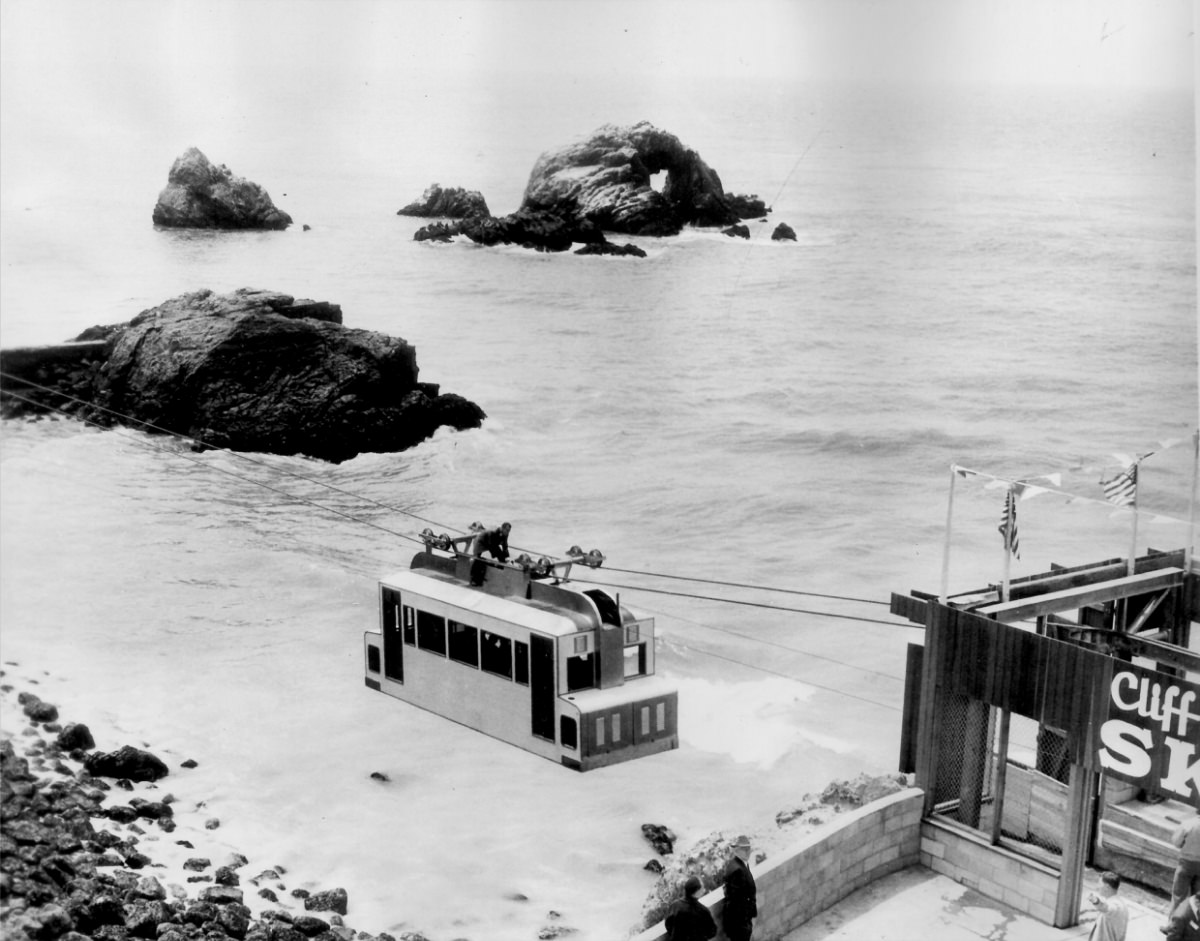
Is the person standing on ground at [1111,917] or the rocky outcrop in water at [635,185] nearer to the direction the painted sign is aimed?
the person standing on ground

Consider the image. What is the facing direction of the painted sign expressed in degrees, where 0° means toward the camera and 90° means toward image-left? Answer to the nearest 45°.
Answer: approximately 45°

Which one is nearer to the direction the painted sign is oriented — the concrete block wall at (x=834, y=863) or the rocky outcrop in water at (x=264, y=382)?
the concrete block wall

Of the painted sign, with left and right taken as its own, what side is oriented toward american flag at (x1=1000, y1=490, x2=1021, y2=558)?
right

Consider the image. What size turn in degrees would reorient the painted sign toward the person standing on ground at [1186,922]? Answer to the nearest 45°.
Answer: approximately 45° to its left

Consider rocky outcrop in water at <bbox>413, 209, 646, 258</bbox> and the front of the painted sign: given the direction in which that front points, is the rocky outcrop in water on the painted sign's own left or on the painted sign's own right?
on the painted sign's own right

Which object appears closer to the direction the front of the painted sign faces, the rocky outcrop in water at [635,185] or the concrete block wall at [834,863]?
the concrete block wall

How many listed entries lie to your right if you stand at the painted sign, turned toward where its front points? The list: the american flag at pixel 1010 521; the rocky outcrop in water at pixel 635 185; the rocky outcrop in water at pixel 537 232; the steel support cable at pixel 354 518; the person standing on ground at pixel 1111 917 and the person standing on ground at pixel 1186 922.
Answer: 4

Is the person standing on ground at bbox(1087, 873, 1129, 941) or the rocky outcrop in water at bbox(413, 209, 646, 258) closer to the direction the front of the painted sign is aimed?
the person standing on ground

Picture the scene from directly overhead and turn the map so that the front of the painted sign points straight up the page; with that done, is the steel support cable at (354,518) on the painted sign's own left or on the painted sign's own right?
on the painted sign's own right

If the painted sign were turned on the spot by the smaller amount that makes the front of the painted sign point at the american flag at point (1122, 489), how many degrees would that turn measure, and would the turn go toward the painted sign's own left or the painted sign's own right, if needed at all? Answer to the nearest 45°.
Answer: approximately 135° to the painted sign's own right

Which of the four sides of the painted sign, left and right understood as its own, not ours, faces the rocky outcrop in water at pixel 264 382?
right

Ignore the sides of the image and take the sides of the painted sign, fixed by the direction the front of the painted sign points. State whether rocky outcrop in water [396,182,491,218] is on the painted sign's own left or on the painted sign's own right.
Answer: on the painted sign's own right
